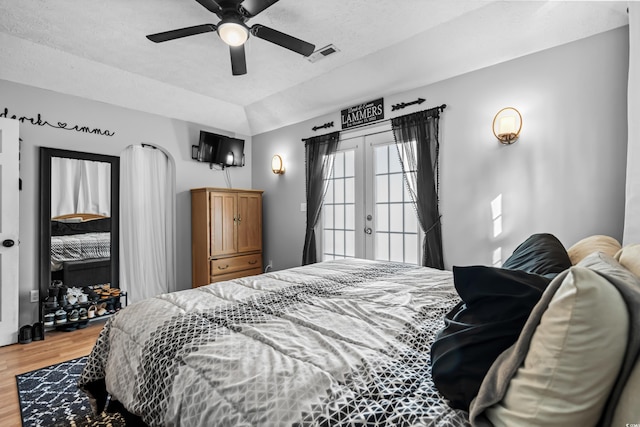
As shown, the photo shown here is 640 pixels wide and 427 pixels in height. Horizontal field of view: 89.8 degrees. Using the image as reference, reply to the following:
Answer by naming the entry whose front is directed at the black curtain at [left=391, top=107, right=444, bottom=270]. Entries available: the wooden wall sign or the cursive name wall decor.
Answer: the cursive name wall decor

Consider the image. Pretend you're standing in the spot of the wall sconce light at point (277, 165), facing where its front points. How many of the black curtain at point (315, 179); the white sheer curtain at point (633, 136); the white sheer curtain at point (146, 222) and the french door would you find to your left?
3

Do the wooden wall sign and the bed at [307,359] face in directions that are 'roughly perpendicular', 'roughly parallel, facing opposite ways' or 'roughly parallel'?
roughly perpendicular

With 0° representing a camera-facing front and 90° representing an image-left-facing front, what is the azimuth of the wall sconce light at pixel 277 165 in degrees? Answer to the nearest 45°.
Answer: approximately 45°

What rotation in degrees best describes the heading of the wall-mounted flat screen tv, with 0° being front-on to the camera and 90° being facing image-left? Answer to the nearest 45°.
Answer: approximately 315°

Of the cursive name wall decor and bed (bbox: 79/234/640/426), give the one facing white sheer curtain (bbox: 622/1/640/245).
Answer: the cursive name wall decor

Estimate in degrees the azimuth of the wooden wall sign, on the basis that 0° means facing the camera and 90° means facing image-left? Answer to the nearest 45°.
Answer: approximately 45°

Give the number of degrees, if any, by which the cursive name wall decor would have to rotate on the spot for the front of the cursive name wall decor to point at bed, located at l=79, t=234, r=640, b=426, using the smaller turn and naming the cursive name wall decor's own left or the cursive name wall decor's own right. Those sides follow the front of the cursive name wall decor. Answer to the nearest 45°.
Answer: approximately 45° to the cursive name wall decor's own right

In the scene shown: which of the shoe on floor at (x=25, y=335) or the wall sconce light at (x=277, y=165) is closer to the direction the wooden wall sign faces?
the shoe on floor
